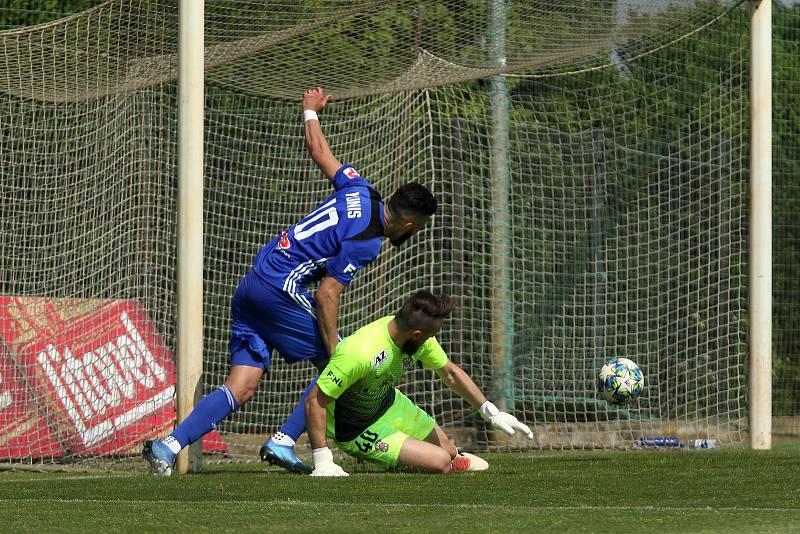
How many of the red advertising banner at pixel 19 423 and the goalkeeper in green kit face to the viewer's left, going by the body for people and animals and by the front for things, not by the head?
0

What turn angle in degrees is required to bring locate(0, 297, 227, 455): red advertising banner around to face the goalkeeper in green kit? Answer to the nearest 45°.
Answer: approximately 45° to its left

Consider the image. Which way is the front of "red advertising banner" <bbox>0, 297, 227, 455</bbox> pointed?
toward the camera

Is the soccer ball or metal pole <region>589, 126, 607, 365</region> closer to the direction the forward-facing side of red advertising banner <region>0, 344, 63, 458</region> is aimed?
the soccer ball

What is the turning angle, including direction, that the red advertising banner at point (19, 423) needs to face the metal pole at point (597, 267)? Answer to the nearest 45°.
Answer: approximately 90° to its left

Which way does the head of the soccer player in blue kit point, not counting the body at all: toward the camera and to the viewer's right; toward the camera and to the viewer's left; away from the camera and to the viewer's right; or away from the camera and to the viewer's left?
away from the camera and to the viewer's right

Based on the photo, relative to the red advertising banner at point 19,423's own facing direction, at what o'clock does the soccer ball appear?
The soccer ball is roughly at 10 o'clock from the red advertising banner.

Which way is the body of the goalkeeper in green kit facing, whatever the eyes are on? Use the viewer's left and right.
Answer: facing the viewer and to the right of the viewer

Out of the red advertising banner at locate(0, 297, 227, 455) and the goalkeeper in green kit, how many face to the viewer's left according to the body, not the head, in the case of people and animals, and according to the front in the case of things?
0

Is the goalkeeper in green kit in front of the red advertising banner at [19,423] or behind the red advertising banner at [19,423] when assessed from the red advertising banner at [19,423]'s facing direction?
in front

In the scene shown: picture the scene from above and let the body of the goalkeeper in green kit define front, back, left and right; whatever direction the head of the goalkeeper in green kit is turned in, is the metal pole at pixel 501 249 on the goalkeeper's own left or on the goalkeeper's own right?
on the goalkeeper's own left

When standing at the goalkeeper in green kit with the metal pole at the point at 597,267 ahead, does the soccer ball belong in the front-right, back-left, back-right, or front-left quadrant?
front-right
